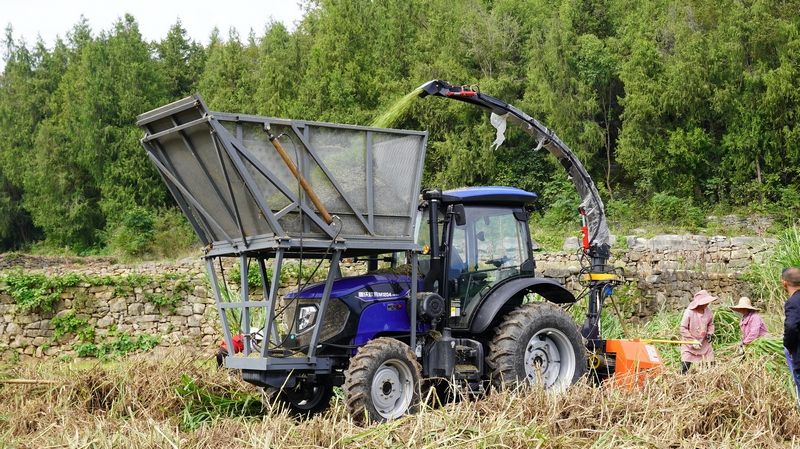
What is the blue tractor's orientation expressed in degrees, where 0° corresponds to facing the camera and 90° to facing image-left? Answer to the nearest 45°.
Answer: approximately 45°

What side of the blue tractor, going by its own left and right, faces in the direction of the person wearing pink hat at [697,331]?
back

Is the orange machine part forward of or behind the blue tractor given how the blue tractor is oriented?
behind

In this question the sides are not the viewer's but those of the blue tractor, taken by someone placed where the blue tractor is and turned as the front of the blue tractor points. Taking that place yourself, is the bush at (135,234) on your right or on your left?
on your right

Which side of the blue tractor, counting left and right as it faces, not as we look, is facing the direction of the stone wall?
right

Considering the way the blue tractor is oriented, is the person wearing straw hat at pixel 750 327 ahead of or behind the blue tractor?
behind

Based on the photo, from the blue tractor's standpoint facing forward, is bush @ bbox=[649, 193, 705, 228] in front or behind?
behind
